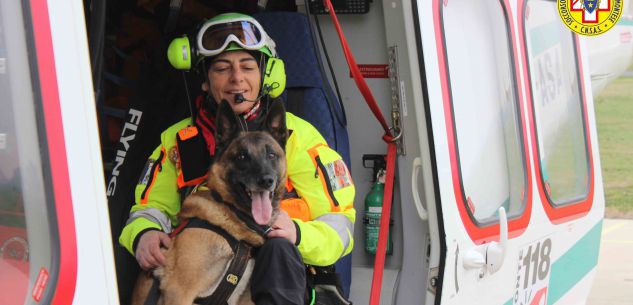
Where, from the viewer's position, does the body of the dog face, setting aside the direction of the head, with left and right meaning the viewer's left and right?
facing the viewer and to the right of the viewer

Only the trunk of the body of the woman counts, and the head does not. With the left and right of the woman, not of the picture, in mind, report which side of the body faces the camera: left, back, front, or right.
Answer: front

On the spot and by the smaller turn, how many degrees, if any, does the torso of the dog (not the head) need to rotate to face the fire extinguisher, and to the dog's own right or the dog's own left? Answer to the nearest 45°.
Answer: approximately 90° to the dog's own left
